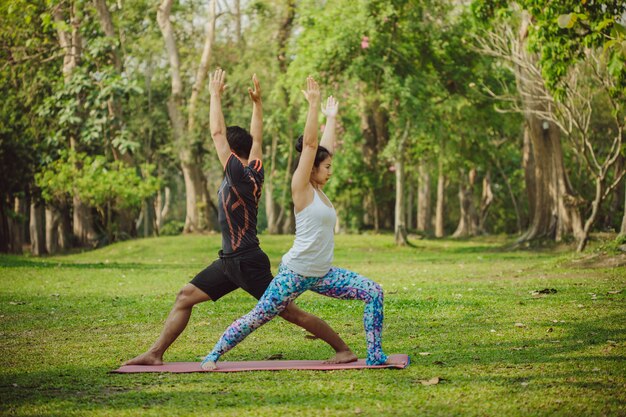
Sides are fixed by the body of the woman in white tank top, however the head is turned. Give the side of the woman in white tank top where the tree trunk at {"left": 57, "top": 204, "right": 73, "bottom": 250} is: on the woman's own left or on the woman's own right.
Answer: on the woman's own left

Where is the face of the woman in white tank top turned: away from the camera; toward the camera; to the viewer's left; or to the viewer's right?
to the viewer's right

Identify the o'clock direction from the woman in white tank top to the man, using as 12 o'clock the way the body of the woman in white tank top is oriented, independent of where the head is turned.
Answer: The man is roughly at 7 o'clock from the woman in white tank top.

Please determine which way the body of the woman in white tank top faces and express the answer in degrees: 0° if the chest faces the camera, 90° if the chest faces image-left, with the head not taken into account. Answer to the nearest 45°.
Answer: approximately 270°

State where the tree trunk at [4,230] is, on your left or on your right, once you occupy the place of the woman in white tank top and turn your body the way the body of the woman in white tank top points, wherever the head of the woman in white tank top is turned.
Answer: on your left
